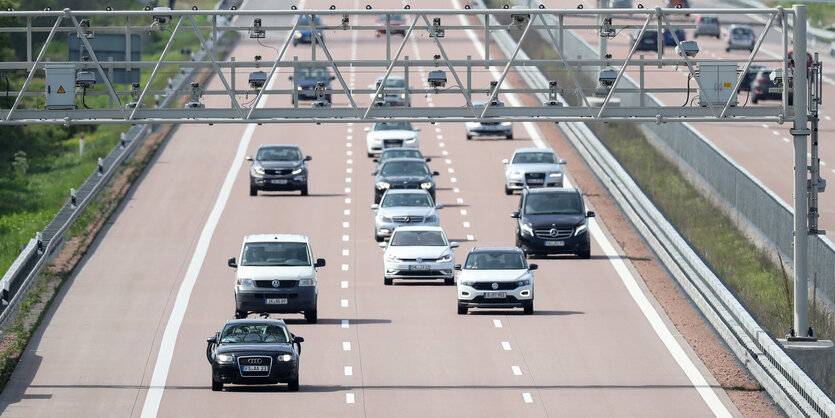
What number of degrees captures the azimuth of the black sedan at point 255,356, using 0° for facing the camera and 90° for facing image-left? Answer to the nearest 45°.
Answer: approximately 0°

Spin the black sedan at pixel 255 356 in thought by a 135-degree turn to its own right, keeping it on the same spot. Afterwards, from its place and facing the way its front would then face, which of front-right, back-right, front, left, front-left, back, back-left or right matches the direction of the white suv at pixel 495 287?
right

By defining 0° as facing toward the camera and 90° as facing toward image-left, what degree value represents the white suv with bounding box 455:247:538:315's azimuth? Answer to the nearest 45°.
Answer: approximately 0°

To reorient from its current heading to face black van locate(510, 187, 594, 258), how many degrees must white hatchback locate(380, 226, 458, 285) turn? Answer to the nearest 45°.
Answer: approximately 135° to its left

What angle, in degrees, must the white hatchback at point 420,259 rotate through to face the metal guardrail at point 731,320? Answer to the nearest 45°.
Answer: approximately 45° to its left

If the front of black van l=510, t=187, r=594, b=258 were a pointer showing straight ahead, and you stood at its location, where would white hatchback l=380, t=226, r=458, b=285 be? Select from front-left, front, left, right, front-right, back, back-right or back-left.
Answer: front-right

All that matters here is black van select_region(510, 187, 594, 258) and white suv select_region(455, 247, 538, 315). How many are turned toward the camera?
2
